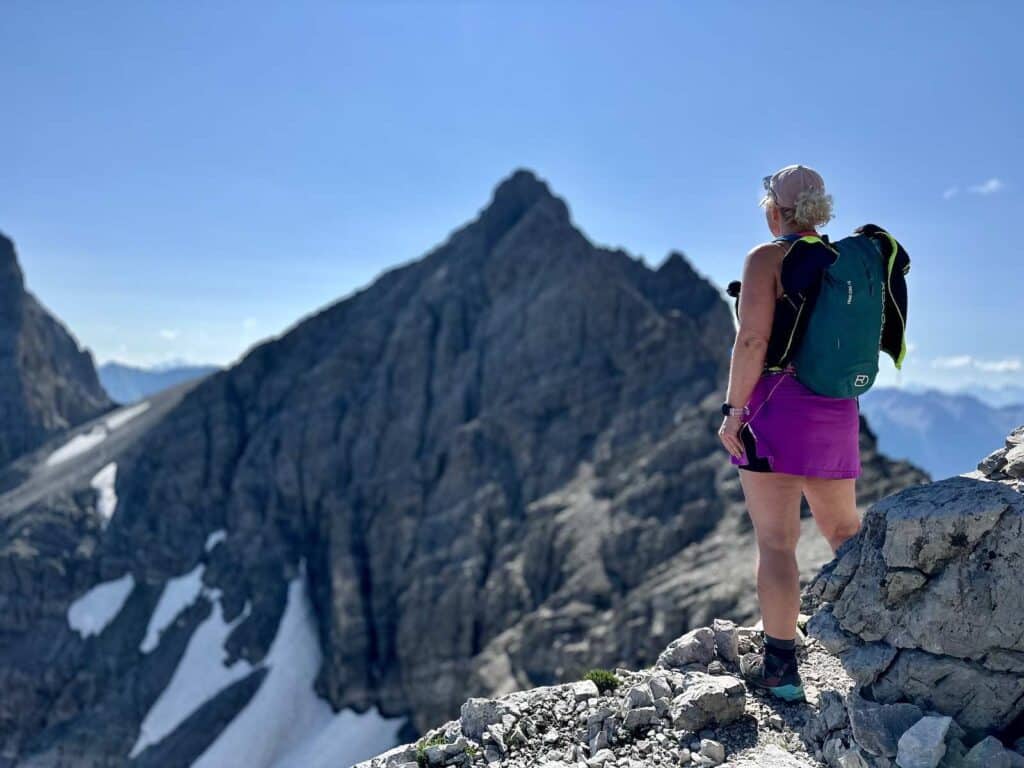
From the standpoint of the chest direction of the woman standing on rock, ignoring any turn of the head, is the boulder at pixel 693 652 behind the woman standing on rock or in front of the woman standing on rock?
in front

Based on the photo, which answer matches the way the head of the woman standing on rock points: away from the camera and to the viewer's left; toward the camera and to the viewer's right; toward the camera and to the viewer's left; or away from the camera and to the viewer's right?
away from the camera and to the viewer's left

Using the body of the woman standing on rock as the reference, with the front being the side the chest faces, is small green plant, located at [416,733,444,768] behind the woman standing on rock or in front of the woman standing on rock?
in front

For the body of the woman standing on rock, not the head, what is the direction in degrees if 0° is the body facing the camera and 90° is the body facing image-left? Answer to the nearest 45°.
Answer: approximately 135°
